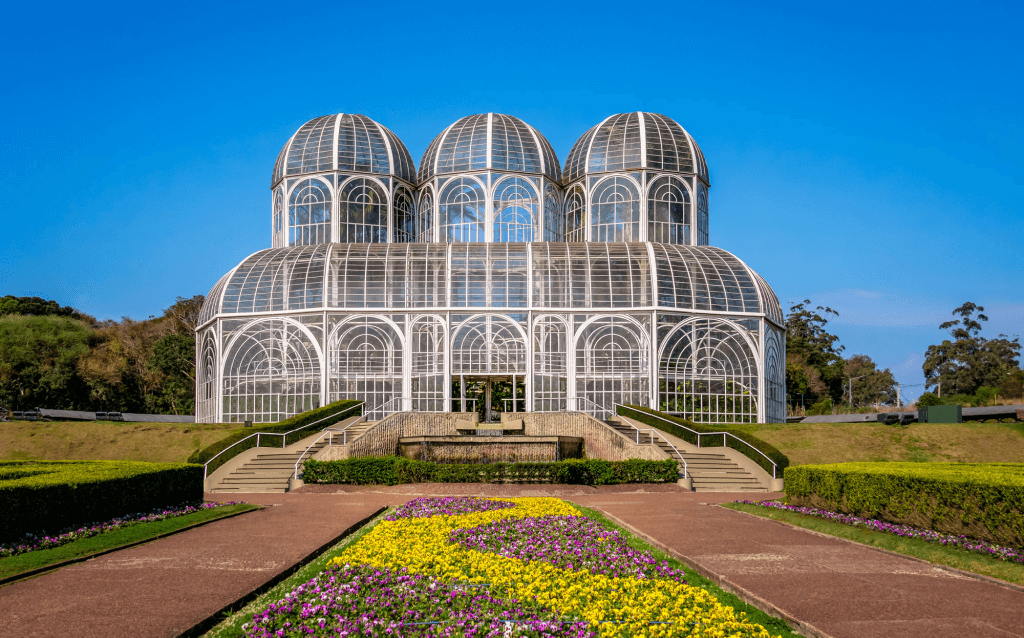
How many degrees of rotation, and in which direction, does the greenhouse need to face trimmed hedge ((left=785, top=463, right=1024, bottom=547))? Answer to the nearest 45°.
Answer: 0° — it already faces it

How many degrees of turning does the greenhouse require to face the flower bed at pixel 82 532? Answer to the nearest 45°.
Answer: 0° — it already faces it

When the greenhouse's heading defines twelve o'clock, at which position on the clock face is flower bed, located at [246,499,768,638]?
The flower bed is roughly at 12 o'clock from the greenhouse.

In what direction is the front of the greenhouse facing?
toward the camera

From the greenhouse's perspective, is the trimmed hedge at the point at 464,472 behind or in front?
in front

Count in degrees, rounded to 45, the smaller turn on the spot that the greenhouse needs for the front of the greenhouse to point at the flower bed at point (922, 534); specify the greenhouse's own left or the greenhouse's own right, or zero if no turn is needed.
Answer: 0° — it already faces it

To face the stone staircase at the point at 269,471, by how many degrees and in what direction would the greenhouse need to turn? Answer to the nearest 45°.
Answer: approximately 45° to its right

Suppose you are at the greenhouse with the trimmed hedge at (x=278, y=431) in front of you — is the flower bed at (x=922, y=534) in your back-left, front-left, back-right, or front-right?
front-left

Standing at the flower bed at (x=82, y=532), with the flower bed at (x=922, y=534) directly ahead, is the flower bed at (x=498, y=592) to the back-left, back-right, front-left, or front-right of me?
front-right

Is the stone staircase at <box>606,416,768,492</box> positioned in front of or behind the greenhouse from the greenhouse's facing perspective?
in front

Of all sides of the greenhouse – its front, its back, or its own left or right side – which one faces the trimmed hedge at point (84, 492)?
front
